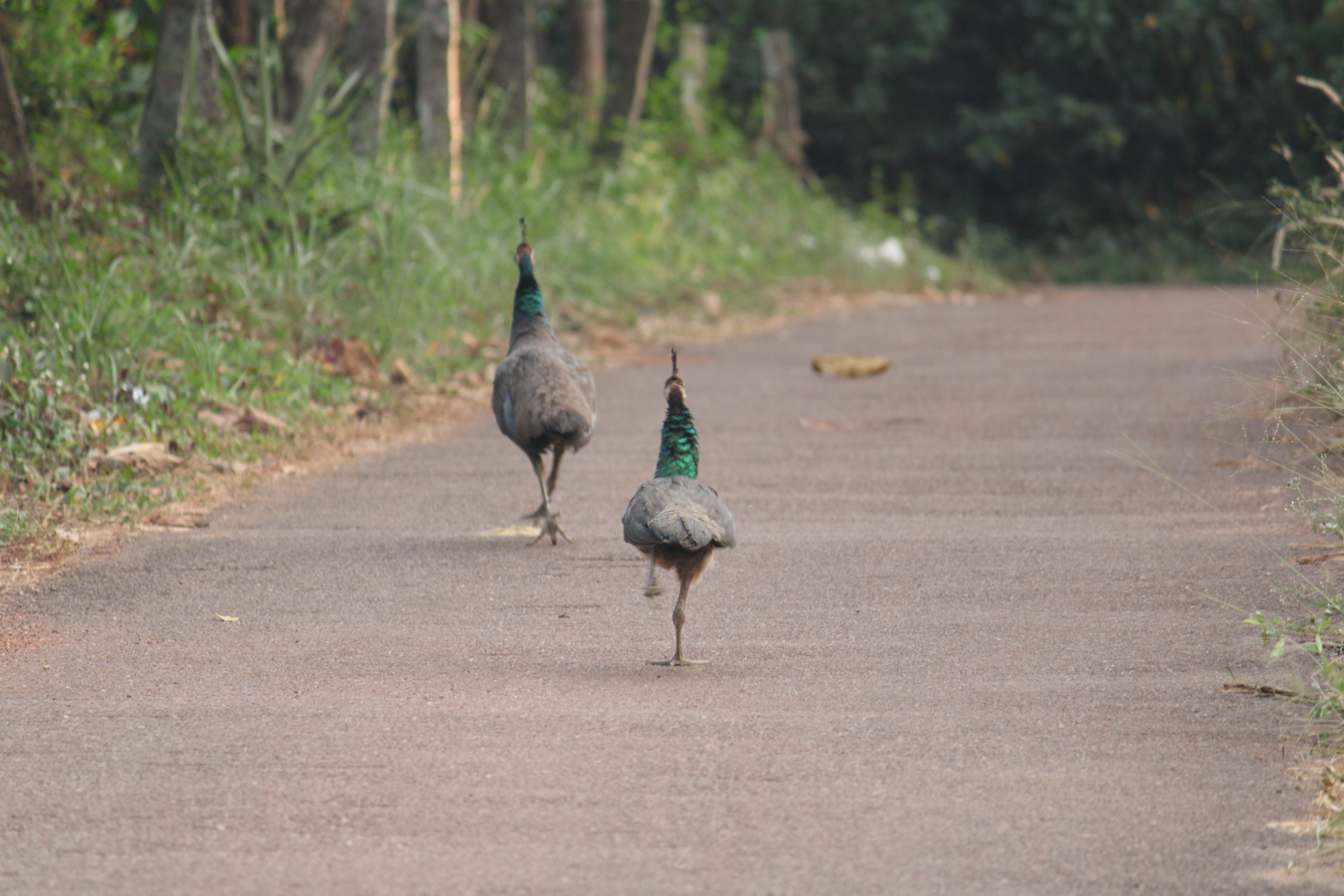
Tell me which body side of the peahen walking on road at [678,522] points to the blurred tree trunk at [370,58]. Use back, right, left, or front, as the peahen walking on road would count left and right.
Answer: front

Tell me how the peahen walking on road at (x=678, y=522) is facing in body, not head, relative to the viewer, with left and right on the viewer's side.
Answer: facing away from the viewer

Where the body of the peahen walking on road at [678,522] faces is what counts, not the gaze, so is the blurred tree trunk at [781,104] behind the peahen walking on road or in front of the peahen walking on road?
in front

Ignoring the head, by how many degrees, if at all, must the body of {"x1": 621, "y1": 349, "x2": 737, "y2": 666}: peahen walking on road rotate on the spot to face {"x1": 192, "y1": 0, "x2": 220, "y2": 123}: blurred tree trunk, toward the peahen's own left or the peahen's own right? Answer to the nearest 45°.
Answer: approximately 45° to the peahen's own left

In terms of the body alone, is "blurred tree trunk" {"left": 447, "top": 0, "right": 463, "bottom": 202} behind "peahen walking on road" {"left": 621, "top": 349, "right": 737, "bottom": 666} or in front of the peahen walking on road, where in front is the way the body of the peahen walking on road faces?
in front

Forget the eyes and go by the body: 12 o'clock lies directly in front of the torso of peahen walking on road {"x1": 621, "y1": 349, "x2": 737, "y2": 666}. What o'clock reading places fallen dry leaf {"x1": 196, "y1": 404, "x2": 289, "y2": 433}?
The fallen dry leaf is roughly at 11 o'clock from the peahen walking on road.

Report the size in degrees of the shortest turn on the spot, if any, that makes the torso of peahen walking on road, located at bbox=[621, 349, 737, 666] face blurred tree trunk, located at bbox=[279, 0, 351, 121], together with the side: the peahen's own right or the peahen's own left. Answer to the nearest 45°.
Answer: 0° — it already faces it

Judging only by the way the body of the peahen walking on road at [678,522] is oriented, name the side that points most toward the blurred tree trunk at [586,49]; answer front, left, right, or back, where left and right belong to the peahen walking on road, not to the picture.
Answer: front

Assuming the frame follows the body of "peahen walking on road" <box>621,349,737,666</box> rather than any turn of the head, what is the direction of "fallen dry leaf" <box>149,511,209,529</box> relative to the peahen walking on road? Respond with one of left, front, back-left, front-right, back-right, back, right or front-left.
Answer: front-left

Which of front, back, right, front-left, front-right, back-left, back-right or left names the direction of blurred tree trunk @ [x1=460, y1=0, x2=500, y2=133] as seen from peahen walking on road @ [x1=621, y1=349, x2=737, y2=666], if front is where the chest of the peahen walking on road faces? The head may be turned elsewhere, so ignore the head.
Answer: front

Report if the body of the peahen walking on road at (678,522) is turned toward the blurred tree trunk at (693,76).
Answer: yes

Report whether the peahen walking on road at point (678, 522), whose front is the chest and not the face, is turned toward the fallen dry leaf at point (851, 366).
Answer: yes
